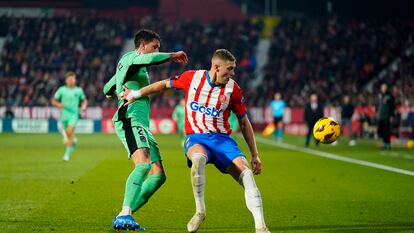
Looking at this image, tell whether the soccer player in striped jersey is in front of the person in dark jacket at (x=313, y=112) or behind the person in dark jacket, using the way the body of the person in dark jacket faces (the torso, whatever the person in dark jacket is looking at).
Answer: in front

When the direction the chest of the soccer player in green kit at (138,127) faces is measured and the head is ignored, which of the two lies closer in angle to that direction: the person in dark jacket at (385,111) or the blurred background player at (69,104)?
the person in dark jacket

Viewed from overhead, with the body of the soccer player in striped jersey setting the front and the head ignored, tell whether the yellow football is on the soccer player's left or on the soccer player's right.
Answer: on the soccer player's left

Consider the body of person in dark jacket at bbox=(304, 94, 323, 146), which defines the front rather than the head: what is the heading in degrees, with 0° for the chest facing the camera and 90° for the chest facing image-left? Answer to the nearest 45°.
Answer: approximately 0°

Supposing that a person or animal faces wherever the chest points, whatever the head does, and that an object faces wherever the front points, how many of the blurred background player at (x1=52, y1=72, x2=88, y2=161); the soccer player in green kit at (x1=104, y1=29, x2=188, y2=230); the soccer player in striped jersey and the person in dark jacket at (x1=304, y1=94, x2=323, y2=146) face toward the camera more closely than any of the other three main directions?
3

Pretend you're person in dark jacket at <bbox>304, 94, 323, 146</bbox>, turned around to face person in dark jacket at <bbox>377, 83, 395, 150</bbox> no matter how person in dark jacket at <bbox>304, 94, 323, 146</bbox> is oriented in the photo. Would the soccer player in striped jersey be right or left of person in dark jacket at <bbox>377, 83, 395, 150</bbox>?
right

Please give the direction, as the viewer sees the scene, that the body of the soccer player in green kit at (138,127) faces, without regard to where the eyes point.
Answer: to the viewer's right

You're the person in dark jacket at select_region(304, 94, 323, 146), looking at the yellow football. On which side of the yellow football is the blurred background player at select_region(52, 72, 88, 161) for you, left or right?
right
